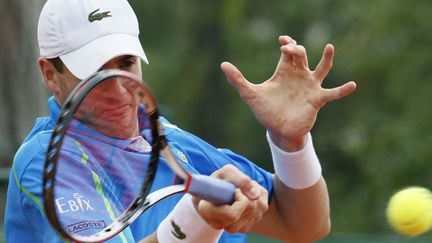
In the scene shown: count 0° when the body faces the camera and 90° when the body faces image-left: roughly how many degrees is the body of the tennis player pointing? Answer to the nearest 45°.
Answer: approximately 315°

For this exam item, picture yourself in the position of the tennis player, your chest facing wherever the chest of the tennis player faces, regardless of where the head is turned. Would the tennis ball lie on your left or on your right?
on your left
